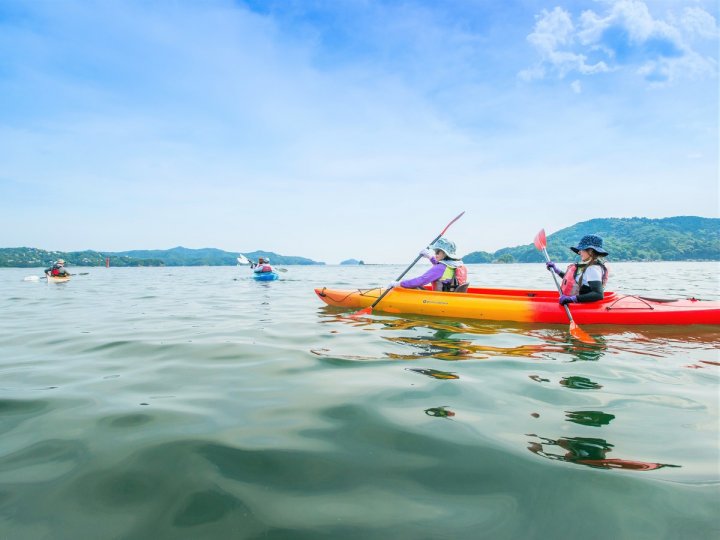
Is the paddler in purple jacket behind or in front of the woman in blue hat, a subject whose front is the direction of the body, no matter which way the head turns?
in front

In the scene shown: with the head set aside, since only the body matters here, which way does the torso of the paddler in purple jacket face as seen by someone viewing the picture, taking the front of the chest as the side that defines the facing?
to the viewer's left

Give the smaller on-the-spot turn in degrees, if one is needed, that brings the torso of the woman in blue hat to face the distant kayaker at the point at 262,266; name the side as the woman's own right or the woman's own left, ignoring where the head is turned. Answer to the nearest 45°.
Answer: approximately 45° to the woman's own right

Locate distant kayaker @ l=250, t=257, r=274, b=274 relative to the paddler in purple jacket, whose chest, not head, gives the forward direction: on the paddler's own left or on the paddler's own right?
on the paddler's own right

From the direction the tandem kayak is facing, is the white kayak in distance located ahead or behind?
ahead

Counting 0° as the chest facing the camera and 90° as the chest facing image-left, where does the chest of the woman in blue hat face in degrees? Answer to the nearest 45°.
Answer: approximately 90°

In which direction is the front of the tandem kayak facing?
to the viewer's left

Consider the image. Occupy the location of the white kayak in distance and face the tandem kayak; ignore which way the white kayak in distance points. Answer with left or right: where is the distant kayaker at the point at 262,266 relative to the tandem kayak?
left

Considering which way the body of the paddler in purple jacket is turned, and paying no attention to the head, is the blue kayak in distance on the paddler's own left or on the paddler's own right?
on the paddler's own right

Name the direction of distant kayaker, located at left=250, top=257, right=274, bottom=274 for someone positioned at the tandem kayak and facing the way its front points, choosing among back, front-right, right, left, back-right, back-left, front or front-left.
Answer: front-right
